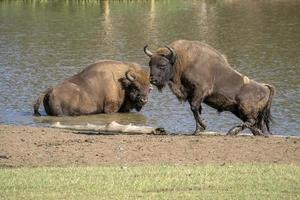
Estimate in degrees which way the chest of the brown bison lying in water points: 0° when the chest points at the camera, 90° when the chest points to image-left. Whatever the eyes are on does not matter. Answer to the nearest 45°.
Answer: approximately 270°

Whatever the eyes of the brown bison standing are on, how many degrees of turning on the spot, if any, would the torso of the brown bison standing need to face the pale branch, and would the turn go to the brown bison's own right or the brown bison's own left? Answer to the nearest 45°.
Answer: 0° — it already faces it

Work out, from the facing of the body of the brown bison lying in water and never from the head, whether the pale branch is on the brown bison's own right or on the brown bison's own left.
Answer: on the brown bison's own right

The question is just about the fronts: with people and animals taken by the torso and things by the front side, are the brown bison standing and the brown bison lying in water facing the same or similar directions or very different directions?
very different directions

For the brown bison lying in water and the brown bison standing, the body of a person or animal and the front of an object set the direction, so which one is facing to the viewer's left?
the brown bison standing

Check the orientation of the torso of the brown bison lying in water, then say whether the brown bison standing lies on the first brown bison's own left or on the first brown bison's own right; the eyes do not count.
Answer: on the first brown bison's own right

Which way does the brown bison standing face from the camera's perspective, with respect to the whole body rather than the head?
to the viewer's left

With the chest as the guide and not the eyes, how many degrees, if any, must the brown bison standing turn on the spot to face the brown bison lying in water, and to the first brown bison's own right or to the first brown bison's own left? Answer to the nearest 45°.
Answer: approximately 45° to the first brown bison's own right
